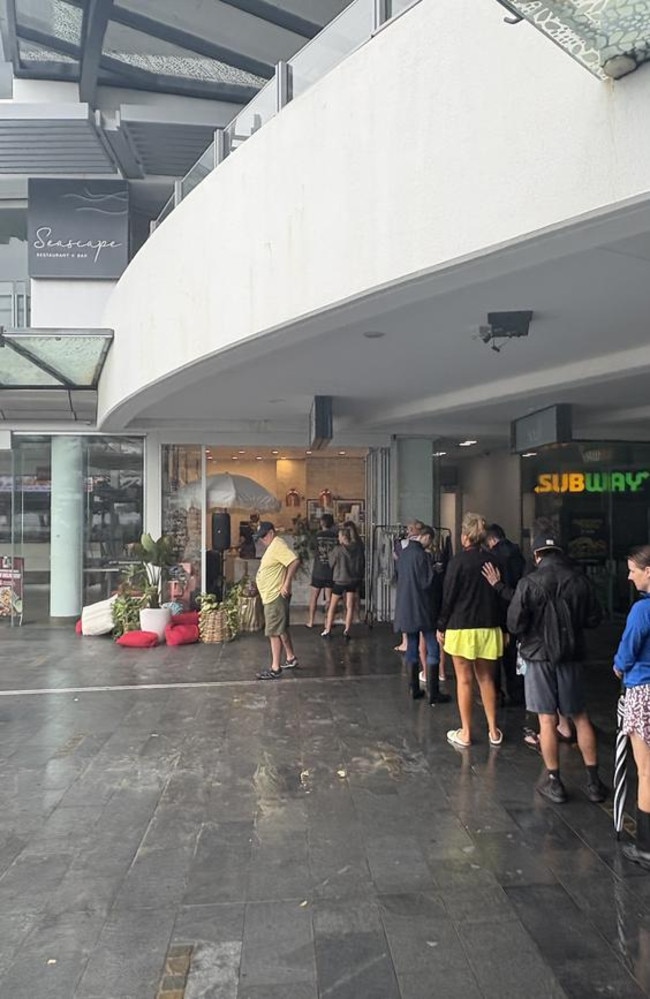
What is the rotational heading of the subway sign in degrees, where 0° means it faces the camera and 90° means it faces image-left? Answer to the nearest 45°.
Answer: approximately 0°

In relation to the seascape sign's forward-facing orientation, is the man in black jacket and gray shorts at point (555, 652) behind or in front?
in front

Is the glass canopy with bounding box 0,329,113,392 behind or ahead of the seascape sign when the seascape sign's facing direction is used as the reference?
ahead

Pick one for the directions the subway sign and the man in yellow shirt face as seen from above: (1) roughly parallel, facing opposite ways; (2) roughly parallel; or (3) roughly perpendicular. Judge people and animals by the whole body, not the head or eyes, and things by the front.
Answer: roughly perpendicular

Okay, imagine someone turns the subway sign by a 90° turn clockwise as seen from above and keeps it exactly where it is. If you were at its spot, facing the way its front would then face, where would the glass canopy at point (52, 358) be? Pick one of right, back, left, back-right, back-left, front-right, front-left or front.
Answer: front-left

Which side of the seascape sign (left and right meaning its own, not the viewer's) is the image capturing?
front

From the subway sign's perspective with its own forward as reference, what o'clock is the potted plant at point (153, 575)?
The potted plant is roughly at 2 o'clock from the subway sign.
